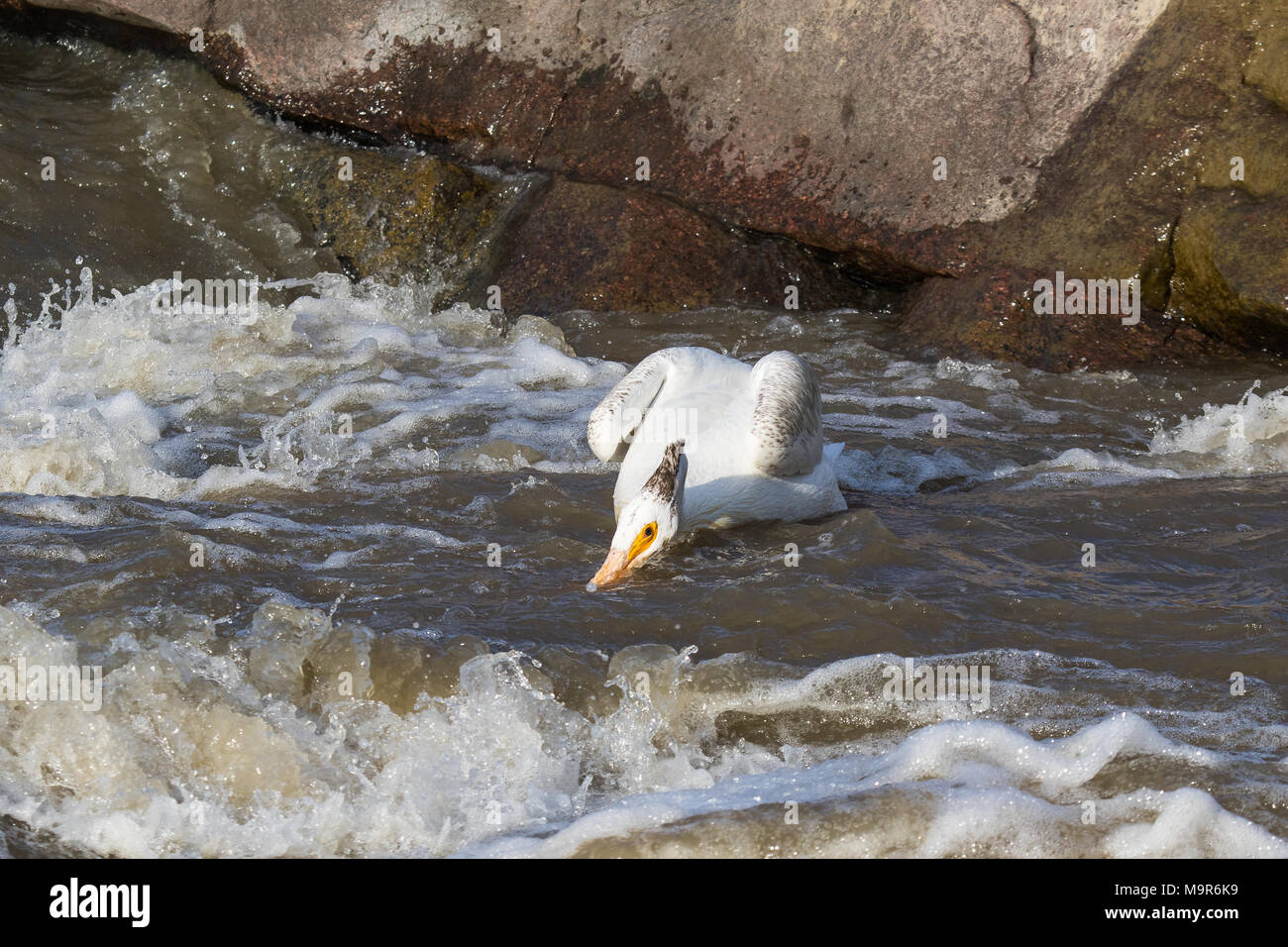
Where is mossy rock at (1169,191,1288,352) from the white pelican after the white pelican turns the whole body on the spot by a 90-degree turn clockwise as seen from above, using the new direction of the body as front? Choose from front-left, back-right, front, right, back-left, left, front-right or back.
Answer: right

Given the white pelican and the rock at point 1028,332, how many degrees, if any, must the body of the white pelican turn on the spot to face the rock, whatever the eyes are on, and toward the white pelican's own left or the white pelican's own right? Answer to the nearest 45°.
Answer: approximately 180°

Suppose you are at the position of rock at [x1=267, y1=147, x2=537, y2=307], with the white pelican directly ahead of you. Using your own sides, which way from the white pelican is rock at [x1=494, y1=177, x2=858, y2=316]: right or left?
left

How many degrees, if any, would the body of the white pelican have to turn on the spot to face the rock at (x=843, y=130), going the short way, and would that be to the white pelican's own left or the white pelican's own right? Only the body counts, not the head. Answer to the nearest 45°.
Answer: approximately 135° to the white pelican's own right

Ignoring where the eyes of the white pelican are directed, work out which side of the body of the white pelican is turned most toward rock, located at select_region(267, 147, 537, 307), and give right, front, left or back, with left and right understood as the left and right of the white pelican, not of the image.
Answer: right

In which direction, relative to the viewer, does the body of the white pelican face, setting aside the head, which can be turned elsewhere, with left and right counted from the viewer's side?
facing the viewer and to the left of the viewer

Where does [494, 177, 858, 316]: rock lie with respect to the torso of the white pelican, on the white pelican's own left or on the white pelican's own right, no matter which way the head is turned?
on the white pelican's own right
